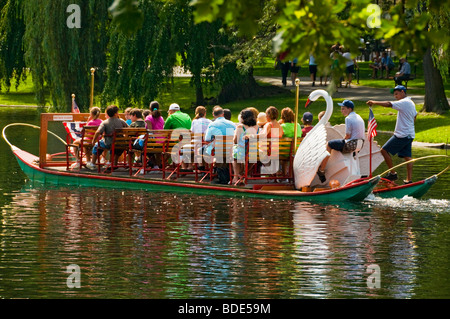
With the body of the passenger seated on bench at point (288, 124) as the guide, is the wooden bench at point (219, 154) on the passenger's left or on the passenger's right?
on the passenger's left

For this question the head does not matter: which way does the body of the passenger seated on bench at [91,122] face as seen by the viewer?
to the viewer's left

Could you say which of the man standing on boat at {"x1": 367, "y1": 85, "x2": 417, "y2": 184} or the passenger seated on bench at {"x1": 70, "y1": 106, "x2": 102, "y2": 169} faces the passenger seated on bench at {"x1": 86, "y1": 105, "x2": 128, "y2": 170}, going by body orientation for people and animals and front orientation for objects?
the man standing on boat

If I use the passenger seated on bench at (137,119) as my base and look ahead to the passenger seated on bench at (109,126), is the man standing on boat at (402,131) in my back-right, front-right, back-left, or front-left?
back-left

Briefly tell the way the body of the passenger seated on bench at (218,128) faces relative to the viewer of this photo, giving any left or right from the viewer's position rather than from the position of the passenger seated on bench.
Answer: facing away from the viewer and to the left of the viewer

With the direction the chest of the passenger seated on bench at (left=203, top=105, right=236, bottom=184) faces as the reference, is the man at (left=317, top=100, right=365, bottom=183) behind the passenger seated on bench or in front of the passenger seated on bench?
behind

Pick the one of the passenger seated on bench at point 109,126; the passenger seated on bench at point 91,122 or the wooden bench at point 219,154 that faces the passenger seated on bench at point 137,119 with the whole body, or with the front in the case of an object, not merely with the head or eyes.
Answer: the wooden bench

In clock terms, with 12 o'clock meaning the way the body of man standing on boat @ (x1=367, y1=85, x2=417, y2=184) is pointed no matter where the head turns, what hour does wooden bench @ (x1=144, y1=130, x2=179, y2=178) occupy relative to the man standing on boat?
The wooden bench is roughly at 12 o'clock from the man standing on boat.

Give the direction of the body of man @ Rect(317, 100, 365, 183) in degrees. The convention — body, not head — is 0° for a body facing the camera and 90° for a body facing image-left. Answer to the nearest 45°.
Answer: approximately 90°
